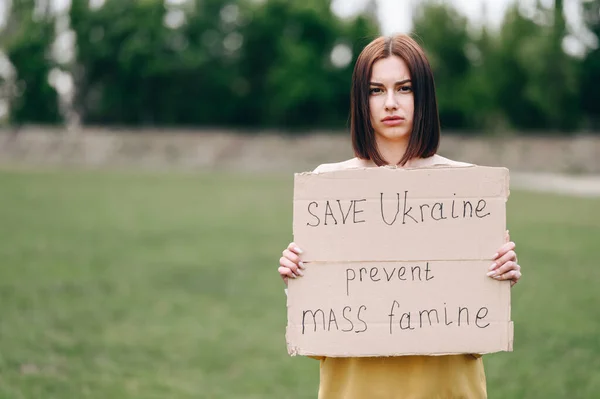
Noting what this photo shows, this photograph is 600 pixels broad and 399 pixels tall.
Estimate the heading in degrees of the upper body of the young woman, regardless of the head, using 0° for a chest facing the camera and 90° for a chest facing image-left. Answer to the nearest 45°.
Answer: approximately 0°

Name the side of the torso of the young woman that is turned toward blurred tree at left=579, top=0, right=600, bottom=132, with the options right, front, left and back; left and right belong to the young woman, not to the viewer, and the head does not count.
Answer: back

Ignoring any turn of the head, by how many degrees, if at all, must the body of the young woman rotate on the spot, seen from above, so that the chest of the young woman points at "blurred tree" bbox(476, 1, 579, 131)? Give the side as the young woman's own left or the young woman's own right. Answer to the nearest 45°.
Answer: approximately 180°

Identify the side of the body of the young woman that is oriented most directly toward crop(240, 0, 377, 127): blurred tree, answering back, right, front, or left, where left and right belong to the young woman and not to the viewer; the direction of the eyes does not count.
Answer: back

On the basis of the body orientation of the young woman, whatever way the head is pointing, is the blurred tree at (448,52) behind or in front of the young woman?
behind

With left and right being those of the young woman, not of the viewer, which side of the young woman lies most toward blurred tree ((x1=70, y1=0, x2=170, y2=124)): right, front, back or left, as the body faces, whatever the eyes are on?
back

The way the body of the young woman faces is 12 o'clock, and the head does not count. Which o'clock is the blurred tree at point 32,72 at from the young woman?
The blurred tree is roughly at 5 o'clock from the young woman.
